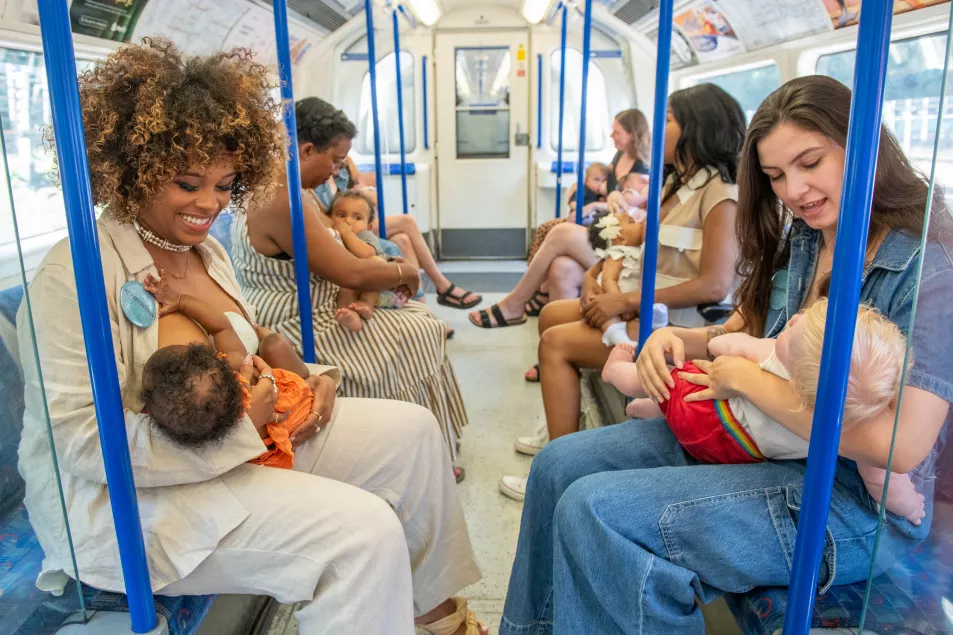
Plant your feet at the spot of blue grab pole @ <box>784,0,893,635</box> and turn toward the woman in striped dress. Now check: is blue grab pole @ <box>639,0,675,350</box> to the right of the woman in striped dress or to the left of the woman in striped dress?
right

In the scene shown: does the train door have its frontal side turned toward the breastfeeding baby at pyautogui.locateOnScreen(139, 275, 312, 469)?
yes

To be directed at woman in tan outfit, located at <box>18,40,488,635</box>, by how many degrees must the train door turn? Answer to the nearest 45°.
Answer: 0° — it already faces them

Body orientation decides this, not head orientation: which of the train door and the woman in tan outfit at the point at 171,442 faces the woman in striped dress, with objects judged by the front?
the train door

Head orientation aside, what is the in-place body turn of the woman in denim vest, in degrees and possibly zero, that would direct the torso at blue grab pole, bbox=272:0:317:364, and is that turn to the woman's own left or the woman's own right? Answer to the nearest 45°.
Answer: approximately 45° to the woman's own right

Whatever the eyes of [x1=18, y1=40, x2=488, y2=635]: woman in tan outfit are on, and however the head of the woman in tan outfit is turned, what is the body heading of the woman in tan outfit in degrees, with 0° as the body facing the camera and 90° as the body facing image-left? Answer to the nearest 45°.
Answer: approximately 315°

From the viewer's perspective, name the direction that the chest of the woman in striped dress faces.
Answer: to the viewer's right

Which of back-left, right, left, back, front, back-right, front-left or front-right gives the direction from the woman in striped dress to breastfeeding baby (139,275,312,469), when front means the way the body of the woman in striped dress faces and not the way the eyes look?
right

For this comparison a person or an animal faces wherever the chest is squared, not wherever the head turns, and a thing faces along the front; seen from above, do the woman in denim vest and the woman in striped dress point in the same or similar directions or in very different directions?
very different directions

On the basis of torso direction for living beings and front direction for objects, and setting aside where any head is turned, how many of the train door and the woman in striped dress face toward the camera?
1

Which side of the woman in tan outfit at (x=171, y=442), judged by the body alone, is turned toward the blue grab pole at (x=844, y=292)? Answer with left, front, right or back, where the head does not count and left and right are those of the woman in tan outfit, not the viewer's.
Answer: front
